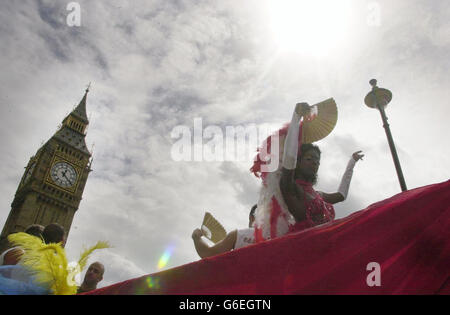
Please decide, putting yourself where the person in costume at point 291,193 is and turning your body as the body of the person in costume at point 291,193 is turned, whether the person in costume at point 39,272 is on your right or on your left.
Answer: on your right

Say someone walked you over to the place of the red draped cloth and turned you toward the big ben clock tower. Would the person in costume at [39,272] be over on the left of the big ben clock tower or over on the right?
left

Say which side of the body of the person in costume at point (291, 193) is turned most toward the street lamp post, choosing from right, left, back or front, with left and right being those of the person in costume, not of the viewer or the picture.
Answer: left

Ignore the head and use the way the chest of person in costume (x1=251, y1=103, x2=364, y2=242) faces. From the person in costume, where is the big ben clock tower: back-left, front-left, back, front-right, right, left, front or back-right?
back
